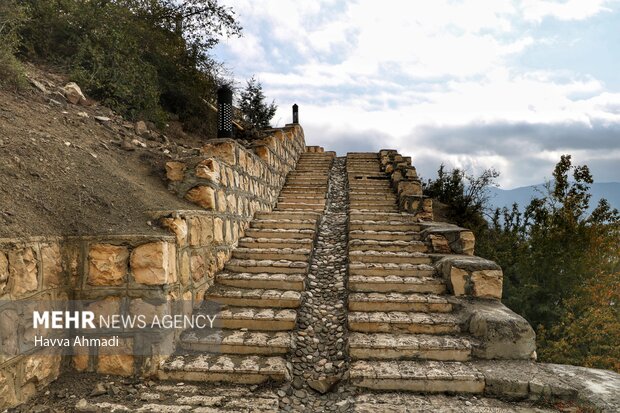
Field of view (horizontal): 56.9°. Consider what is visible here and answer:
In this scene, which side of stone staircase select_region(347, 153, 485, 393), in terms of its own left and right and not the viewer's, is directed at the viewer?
front

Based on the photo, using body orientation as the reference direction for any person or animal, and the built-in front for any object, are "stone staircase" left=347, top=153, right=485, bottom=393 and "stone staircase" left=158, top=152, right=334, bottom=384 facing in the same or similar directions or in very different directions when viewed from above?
same or similar directions

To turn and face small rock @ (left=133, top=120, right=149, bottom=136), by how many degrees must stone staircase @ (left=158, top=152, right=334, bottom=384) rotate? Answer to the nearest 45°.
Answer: approximately 135° to its right

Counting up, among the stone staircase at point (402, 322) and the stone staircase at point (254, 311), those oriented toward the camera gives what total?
2

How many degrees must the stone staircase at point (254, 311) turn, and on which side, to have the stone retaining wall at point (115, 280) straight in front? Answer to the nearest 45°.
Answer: approximately 45° to its right

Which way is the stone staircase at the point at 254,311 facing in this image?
toward the camera

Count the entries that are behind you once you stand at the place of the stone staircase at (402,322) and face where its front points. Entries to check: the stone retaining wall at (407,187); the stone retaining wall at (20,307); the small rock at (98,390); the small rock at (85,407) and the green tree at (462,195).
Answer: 2

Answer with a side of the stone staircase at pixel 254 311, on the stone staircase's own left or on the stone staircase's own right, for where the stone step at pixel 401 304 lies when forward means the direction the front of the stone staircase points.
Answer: on the stone staircase's own left

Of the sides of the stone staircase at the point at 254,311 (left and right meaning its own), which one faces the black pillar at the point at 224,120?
back

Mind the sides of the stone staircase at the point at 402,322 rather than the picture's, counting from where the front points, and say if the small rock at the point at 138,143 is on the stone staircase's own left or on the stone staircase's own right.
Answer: on the stone staircase's own right

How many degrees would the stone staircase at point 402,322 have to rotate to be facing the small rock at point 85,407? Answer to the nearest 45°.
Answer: approximately 45° to its right

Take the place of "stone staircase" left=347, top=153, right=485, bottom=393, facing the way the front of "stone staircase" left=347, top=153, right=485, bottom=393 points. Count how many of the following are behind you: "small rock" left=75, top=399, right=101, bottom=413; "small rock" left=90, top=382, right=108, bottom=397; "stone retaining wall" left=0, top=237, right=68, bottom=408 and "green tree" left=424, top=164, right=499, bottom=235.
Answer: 1

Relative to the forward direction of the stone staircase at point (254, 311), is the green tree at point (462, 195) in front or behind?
behind

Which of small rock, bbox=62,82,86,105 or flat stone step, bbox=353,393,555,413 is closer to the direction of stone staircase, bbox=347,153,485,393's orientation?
the flat stone step
